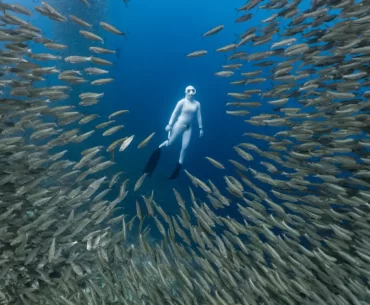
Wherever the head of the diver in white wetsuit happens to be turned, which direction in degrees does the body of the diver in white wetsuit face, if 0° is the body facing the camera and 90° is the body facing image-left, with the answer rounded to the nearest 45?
approximately 315°
